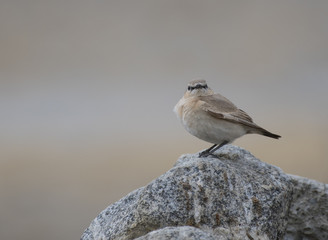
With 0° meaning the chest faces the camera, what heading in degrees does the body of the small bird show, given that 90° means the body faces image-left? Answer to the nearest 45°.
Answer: approximately 90°
